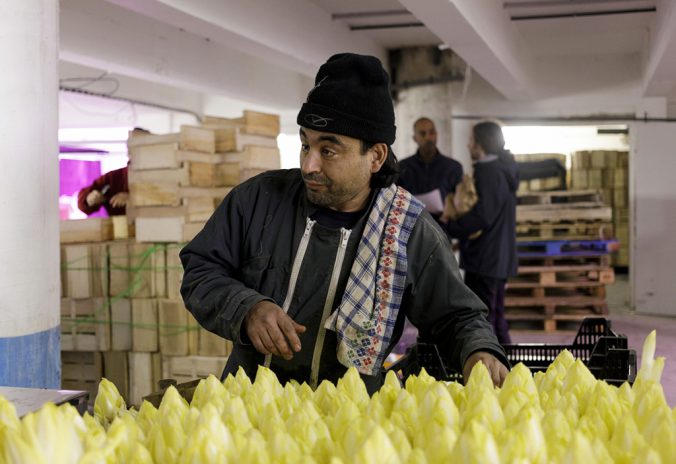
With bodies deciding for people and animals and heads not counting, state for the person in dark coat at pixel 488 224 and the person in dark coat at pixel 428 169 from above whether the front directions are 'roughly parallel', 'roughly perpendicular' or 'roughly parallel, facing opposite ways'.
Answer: roughly perpendicular

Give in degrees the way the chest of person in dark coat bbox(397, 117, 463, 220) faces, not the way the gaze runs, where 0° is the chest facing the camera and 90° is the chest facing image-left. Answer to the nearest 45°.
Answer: approximately 0°

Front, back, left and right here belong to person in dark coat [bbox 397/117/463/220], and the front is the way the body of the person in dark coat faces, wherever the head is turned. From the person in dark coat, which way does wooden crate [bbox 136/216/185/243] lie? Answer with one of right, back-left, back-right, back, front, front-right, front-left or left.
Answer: front-right

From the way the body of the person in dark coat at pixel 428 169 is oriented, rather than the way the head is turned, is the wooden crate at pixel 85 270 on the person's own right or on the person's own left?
on the person's own right

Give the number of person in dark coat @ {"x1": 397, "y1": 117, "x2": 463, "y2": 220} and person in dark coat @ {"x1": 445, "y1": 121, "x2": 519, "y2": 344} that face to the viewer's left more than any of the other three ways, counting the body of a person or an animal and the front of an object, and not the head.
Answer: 1

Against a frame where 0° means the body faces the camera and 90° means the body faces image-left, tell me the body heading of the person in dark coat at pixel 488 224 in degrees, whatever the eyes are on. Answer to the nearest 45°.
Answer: approximately 90°

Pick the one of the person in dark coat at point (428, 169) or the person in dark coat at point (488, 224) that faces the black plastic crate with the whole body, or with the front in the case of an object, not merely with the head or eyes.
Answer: the person in dark coat at point (428, 169)

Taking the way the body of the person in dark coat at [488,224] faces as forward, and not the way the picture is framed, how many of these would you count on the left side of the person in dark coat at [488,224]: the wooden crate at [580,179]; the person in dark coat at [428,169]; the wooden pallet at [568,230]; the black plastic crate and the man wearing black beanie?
2
